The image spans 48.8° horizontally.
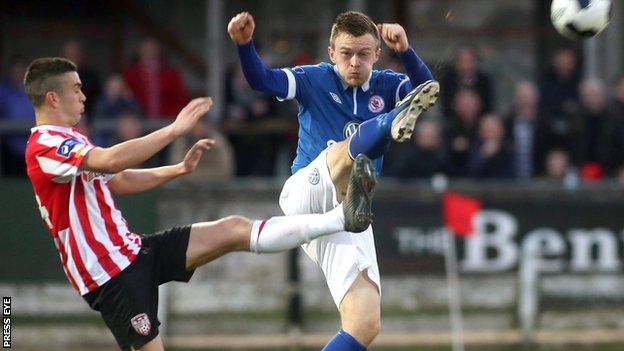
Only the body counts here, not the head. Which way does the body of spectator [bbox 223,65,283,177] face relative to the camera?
toward the camera

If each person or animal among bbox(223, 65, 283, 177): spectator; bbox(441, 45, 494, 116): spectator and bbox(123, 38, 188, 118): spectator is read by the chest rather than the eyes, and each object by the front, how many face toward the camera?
3

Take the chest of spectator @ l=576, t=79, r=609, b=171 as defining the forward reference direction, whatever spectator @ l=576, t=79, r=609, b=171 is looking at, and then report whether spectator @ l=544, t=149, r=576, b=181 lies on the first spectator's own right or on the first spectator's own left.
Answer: on the first spectator's own right

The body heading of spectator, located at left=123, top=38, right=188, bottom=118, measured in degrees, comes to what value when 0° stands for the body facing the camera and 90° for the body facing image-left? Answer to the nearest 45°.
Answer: approximately 0°

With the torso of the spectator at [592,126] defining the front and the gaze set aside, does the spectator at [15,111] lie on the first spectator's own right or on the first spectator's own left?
on the first spectator's own right

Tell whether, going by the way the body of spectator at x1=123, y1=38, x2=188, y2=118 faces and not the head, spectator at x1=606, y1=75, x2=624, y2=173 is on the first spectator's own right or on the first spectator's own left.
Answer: on the first spectator's own left

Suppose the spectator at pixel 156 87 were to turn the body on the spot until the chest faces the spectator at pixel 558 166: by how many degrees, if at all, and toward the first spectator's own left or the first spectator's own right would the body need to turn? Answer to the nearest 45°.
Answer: approximately 90° to the first spectator's own left

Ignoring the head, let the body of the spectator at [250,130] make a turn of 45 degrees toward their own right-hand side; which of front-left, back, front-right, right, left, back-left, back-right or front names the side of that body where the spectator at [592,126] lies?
back-left

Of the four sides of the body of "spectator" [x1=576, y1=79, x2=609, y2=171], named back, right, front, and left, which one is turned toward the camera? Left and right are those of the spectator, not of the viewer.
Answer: front

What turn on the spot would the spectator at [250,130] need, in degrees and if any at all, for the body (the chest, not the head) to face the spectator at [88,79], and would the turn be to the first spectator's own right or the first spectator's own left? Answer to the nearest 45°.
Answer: approximately 90° to the first spectator's own right
